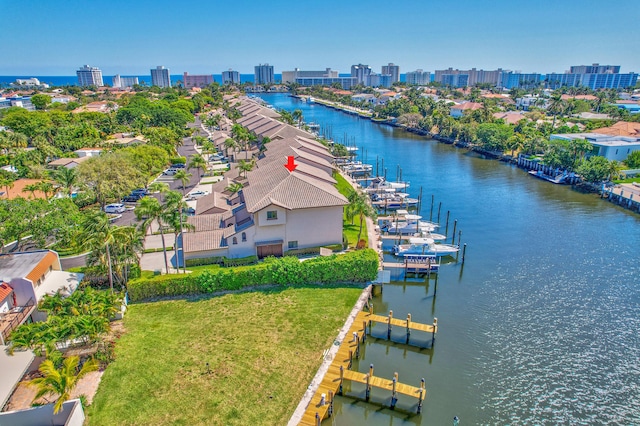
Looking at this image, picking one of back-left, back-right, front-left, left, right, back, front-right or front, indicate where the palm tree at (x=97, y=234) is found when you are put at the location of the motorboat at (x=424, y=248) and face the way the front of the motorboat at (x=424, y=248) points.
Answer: back-right

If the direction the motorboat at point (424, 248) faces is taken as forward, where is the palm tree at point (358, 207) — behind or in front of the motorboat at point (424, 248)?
behind

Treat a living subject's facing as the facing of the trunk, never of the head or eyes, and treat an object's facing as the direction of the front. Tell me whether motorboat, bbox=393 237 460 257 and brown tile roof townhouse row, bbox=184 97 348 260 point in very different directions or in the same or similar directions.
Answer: very different directions

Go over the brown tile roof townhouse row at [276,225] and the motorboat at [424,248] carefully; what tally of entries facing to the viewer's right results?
1

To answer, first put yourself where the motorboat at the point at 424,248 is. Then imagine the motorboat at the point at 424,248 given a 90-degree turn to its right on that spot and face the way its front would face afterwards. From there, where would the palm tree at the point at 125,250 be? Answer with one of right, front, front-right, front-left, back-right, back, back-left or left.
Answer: front-right

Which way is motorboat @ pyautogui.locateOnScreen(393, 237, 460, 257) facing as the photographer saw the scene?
facing to the right of the viewer

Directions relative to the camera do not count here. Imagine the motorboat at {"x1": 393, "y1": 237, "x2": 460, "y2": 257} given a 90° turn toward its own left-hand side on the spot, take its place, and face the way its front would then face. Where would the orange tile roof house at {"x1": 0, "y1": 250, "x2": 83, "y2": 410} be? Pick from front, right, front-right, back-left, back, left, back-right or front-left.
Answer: back-left
